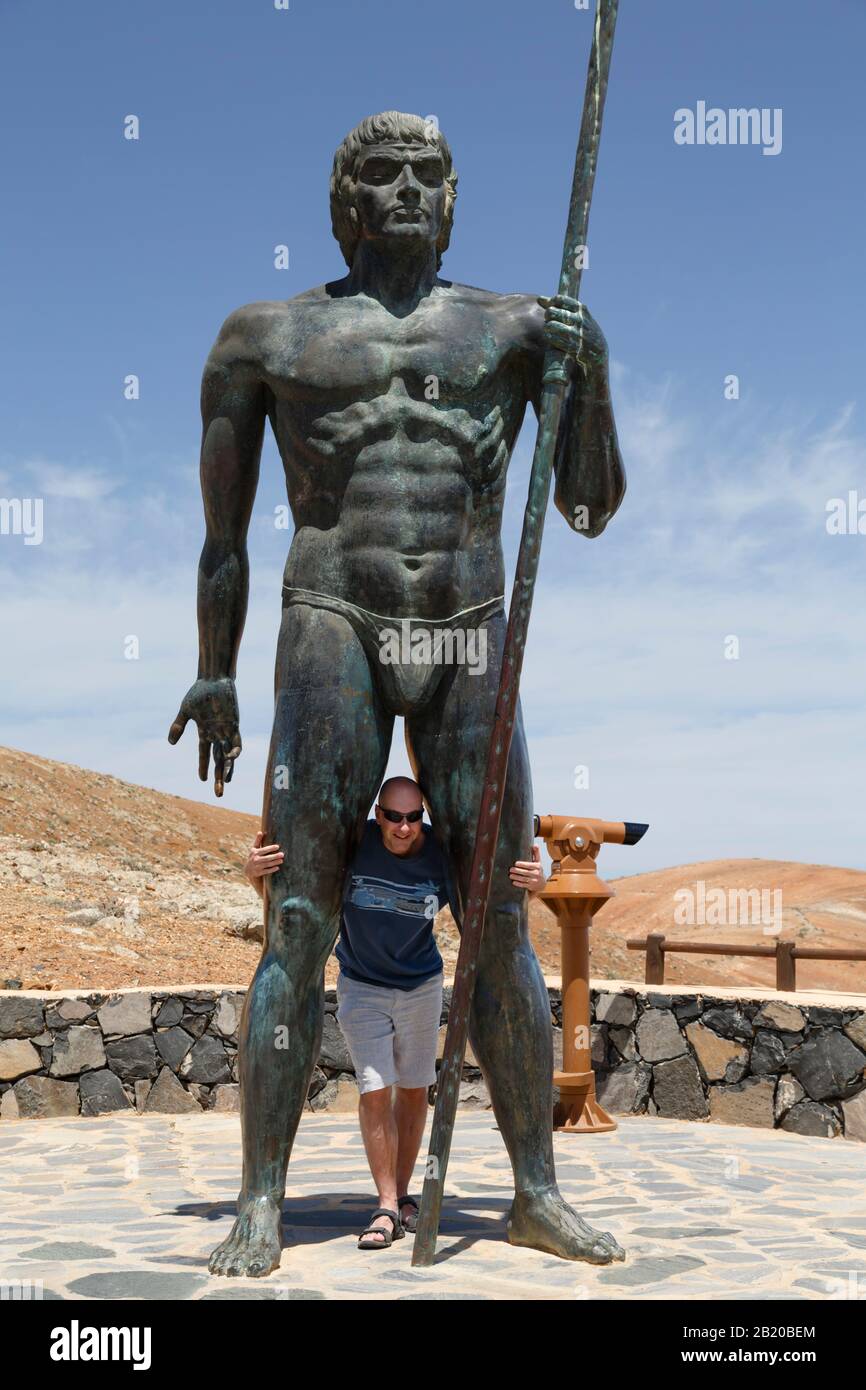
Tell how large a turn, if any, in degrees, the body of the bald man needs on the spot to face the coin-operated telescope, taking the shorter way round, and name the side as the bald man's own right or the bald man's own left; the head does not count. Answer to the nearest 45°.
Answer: approximately 180°

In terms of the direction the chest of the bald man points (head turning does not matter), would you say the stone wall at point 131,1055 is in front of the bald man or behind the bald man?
behind

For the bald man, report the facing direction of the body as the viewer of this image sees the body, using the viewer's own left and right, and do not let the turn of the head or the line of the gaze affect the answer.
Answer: facing the viewer

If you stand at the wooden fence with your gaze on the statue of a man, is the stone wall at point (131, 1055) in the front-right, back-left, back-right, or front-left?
front-right

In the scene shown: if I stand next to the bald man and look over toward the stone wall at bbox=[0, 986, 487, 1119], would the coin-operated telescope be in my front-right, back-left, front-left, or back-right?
front-right

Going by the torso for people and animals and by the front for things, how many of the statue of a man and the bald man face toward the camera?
2

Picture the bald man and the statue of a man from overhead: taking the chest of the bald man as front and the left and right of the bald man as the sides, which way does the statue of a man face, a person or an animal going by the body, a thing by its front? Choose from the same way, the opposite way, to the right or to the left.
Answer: the same way

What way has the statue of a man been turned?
toward the camera

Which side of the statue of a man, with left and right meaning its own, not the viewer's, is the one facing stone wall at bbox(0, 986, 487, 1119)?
back
